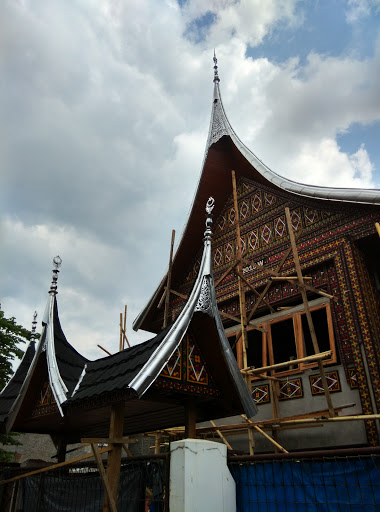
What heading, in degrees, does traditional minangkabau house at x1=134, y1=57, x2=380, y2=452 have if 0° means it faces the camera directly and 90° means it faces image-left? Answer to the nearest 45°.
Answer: approximately 45°

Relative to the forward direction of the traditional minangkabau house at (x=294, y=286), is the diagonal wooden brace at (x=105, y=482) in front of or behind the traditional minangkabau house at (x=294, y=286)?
in front

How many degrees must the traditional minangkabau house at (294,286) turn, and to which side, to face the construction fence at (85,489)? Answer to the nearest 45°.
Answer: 0° — it already faces it

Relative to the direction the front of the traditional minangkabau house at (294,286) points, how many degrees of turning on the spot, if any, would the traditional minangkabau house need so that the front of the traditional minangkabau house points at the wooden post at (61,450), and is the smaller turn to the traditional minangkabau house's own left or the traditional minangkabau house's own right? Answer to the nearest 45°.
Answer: approximately 45° to the traditional minangkabau house's own right

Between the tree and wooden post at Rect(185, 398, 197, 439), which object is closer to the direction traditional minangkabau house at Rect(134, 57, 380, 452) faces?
the wooden post

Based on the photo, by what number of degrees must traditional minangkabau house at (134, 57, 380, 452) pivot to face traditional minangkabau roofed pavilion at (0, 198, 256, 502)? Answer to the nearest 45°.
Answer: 0° — it already faces it

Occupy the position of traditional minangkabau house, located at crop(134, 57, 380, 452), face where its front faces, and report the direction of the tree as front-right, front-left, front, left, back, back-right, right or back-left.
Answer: front-right

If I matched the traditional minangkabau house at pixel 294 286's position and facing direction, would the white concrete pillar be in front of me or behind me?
in front
